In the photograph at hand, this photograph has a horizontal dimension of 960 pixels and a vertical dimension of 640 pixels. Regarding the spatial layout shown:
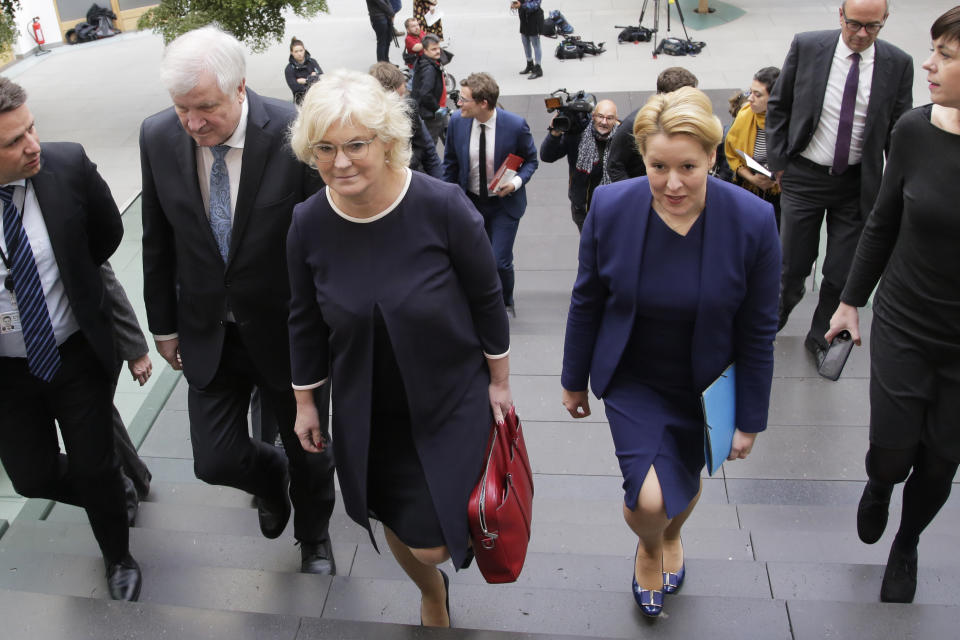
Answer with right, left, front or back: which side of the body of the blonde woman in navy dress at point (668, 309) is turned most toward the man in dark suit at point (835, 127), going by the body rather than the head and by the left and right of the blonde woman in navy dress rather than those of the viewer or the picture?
back

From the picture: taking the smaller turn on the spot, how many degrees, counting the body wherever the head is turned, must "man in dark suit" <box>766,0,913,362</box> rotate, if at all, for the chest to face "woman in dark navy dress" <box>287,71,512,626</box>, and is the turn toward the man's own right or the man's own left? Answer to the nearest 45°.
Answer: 0° — they already face them

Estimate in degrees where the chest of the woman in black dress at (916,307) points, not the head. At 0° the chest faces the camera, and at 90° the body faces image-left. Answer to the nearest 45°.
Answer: approximately 45°

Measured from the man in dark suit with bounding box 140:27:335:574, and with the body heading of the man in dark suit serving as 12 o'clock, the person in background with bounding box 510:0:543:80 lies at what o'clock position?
The person in background is roughly at 7 o'clock from the man in dark suit.

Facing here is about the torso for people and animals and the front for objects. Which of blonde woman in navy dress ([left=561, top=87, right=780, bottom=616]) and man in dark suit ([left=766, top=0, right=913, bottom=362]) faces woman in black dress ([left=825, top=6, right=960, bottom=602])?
the man in dark suit

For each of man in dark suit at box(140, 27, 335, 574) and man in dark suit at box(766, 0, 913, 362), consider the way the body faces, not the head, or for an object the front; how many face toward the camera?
2

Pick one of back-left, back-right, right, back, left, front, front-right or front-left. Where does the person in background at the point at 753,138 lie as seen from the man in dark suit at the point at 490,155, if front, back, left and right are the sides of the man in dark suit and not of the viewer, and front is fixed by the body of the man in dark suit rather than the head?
left

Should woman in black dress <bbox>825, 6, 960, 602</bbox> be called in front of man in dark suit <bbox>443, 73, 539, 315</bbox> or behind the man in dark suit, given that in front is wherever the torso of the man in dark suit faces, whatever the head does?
in front

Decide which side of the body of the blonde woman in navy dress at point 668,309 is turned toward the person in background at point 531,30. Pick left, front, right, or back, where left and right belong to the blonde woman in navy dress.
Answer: back

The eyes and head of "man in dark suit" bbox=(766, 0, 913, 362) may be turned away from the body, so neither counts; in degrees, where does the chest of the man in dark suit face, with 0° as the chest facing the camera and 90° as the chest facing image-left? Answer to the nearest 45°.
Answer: approximately 0°

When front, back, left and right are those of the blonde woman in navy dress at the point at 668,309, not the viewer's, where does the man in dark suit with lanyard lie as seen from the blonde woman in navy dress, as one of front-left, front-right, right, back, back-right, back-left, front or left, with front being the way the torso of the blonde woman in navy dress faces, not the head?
right
